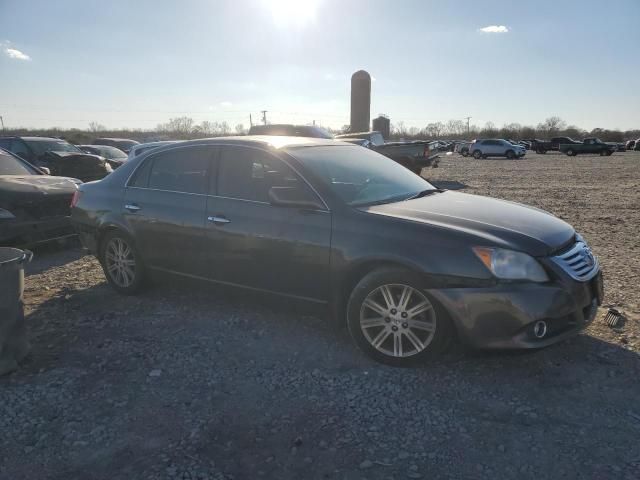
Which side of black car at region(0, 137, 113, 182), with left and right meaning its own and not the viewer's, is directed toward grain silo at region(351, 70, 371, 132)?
left

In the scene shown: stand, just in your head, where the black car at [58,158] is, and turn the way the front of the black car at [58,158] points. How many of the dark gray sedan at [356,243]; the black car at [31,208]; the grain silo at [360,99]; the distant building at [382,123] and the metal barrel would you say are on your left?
2

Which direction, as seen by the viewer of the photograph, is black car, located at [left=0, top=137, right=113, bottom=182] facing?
facing the viewer and to the right of the viewer

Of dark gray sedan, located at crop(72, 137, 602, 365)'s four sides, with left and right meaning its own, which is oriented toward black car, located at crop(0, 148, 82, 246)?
back

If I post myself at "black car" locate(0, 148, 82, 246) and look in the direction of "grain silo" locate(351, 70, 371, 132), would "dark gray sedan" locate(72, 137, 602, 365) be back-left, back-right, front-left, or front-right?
back-right

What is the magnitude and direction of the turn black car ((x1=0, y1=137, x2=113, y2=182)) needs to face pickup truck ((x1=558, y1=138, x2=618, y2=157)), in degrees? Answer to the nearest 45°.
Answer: approximately 45° to its left

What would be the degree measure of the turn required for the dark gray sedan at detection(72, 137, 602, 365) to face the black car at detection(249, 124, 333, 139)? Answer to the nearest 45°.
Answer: approximately 135° to its left

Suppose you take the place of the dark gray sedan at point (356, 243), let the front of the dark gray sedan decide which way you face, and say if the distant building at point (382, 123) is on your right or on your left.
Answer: on your left

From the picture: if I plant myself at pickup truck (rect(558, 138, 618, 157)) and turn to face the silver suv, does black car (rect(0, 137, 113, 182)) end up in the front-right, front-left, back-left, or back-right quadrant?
front-left

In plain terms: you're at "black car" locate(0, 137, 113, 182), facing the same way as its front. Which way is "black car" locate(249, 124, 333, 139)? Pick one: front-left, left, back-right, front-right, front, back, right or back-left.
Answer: front-left

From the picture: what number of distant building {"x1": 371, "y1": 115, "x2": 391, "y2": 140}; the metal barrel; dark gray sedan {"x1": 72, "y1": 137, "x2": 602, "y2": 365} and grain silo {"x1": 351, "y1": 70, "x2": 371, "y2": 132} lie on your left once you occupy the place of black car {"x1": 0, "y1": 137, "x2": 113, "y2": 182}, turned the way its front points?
2

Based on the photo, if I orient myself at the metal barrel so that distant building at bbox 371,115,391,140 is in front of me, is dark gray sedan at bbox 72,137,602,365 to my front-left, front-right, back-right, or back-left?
front-right

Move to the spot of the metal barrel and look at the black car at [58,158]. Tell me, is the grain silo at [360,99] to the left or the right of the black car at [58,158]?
right

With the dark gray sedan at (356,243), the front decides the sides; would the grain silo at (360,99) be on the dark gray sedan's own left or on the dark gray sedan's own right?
on the dark gray sedan's own left

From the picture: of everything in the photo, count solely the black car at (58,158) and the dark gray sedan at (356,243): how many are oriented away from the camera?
0

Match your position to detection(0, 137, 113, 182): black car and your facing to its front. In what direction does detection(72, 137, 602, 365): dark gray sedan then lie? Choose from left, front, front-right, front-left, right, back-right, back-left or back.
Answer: front-right
